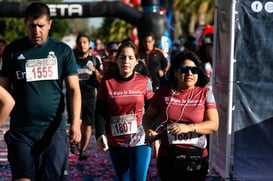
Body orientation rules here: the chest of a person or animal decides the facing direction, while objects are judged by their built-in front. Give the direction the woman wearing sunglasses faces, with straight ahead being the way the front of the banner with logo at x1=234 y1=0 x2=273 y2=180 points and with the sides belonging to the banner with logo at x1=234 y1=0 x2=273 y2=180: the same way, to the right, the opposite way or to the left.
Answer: the same way

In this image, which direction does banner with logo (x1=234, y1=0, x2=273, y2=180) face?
toward the camera

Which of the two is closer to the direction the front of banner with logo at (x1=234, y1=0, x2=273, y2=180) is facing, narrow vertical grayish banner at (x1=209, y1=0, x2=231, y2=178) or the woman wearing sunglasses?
the woman wearing sunglasses

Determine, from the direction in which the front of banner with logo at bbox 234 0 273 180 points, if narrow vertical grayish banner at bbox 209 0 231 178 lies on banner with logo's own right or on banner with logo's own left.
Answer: on banner with logo's own right

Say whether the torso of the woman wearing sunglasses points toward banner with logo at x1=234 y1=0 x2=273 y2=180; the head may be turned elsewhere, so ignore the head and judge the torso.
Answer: no

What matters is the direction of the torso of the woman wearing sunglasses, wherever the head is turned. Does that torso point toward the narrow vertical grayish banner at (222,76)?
no

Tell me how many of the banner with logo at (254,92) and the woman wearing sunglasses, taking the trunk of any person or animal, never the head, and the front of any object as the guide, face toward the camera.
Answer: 2

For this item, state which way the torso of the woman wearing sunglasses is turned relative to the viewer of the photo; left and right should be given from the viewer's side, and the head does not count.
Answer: facing the viewer
